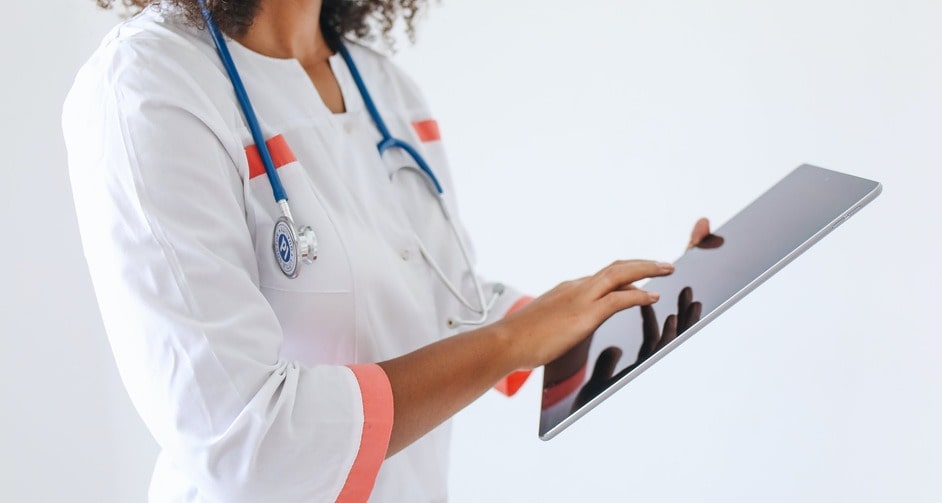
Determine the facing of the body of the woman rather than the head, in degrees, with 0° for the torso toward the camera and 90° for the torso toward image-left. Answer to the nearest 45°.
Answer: approximately 315°
